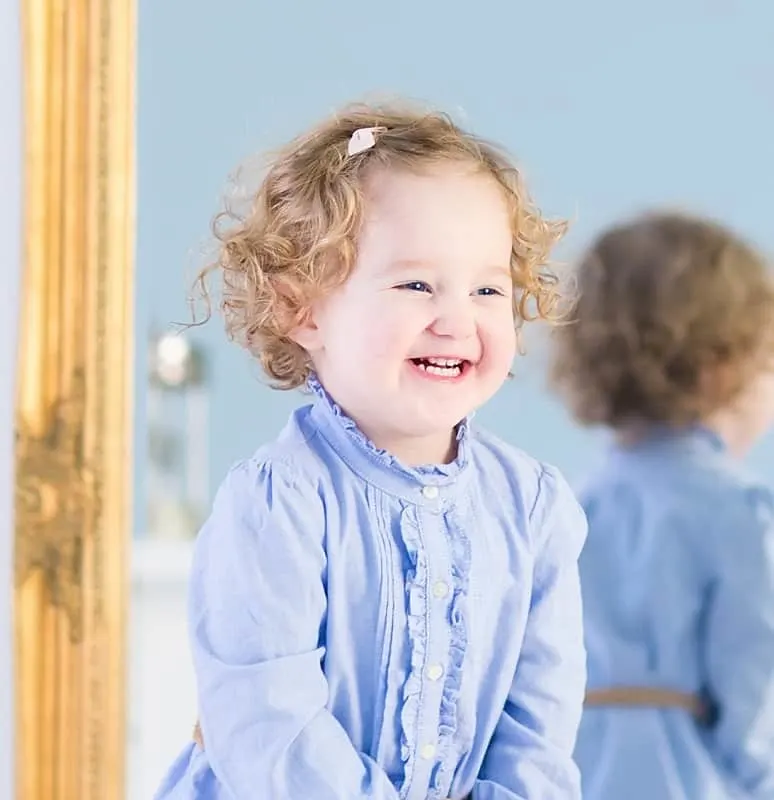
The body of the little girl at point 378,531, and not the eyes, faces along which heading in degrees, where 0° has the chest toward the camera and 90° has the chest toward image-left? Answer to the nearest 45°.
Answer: approximately 315°

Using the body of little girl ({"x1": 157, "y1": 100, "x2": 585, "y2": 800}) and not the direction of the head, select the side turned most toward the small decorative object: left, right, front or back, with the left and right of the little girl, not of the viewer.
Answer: back
